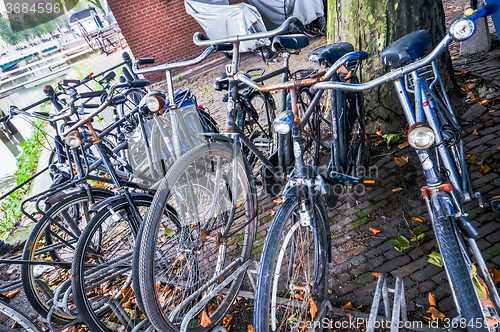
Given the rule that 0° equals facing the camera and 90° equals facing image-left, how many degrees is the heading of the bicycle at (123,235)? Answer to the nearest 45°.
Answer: approximately 45°

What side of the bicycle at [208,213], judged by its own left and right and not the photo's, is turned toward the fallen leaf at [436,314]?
left

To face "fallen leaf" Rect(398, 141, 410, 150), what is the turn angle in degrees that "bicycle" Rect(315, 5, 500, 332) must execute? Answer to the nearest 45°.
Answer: approximately 180°

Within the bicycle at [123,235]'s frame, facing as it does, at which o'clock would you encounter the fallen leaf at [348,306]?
The fallen leaf is roughly at 9 o'clock from the bicycle.

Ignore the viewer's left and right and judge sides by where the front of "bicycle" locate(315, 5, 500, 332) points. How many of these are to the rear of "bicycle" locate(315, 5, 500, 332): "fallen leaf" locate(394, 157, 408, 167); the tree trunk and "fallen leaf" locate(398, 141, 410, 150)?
3

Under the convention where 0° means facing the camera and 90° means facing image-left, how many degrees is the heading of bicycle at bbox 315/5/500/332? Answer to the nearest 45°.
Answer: approximately 0°

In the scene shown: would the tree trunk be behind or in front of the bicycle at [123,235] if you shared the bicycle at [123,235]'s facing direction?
behind

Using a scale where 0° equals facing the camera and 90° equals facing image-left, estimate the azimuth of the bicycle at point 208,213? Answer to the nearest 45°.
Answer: approximately 45°

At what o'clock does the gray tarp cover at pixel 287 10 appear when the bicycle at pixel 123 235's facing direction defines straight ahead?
The gray tarp cover is roughly at 6 o'clock from the bicycle.

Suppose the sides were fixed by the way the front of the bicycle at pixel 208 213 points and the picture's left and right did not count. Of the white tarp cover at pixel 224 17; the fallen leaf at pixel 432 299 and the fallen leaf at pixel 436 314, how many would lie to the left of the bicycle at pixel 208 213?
2
